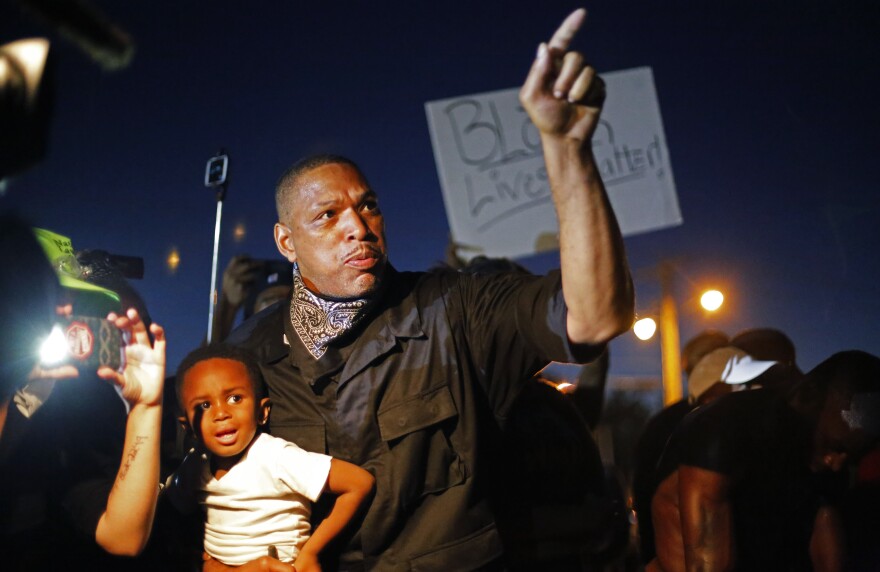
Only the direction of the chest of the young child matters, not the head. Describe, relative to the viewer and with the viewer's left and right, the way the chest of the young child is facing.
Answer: facing the viewer and to the left of the viewer

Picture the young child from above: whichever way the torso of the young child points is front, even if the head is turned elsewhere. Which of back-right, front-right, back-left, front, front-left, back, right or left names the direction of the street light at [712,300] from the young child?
back

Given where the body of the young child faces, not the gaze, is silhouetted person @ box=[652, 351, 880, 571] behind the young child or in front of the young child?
behind

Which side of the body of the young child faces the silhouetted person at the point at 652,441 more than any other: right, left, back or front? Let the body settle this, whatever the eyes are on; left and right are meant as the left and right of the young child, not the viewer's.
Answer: back

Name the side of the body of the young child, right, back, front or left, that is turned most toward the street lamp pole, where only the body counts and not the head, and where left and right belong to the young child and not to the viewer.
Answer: back

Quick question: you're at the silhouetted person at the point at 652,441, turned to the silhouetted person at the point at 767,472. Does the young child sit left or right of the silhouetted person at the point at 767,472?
right

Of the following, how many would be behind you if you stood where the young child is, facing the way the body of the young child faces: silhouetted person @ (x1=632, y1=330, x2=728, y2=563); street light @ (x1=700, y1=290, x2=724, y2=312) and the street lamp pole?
3
